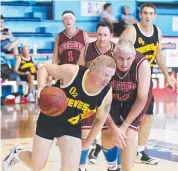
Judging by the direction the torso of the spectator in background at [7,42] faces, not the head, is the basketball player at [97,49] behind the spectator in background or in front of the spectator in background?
in front

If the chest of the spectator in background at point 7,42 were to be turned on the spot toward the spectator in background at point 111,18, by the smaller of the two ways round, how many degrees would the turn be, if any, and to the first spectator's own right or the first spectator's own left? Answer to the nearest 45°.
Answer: approximately 45° to the first spectator's own left

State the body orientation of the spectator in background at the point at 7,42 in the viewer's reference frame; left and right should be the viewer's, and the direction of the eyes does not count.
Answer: facing the viewer and to the right of the viewer

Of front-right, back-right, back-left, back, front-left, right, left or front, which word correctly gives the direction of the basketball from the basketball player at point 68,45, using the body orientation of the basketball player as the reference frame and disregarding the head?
front

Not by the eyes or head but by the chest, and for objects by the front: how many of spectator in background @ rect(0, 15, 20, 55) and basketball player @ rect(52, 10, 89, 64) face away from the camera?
0

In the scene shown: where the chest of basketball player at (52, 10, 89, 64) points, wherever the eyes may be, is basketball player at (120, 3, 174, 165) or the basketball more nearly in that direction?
the basketball

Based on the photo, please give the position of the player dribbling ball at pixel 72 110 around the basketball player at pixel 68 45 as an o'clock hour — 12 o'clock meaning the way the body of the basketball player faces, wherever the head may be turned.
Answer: The player dribbling ball is roughly at 12 o'clock from the basketball player.

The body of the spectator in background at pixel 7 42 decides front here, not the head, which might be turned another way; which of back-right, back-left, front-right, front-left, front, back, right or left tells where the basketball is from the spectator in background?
front-right

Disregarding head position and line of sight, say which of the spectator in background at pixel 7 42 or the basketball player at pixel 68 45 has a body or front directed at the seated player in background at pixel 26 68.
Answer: the spectator in background at pixel 7 42

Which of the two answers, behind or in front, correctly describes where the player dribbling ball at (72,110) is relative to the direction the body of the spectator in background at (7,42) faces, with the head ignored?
in front

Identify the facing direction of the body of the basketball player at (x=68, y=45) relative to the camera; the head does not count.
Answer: toward the camera
